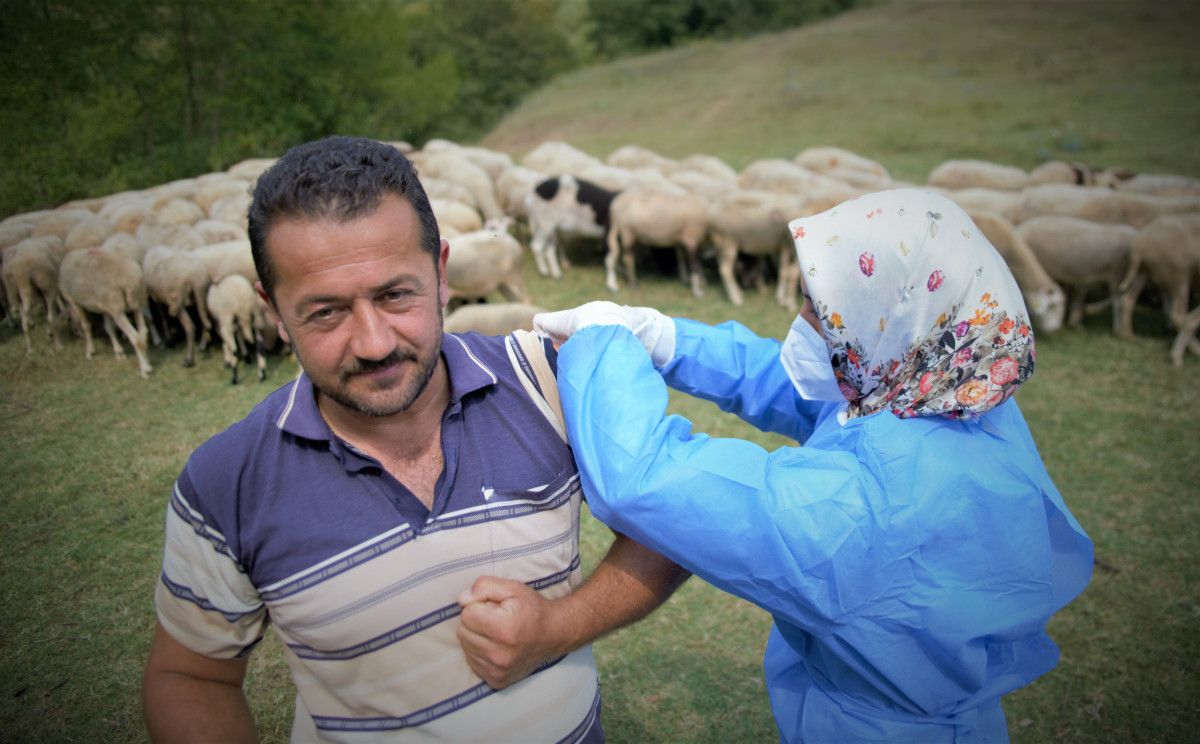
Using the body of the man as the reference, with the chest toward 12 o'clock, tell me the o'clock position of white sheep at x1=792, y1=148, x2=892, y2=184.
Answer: The white sheep is roughly at 7 o'clock from the man.

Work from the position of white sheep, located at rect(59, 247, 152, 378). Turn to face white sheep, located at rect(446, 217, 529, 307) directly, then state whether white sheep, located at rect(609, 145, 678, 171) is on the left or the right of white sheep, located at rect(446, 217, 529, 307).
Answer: left

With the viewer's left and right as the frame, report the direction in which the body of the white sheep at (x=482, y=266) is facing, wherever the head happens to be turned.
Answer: facing to the left of the viewer

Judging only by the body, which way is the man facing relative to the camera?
toward the camera

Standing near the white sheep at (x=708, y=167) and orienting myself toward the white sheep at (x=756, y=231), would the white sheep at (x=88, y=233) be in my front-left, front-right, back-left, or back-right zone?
front-right

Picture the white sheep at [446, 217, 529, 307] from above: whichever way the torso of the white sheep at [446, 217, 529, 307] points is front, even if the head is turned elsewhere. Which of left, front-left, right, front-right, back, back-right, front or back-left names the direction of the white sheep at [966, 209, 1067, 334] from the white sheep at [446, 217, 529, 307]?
back

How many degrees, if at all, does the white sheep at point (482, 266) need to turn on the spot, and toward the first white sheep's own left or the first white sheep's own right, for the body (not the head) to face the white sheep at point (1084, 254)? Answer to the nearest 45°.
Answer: approximately 180°

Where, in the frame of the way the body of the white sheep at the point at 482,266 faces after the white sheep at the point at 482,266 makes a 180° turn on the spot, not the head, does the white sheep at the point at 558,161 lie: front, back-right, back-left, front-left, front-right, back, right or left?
left
